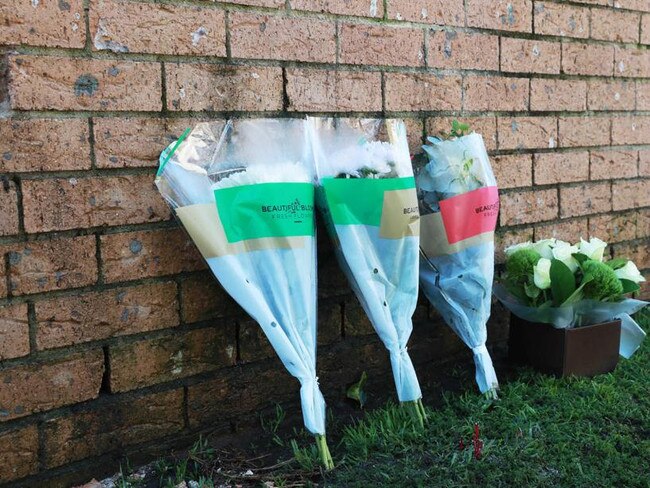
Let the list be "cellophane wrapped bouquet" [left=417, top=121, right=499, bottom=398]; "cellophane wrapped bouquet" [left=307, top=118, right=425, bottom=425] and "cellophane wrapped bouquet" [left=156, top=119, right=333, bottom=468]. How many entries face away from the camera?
0

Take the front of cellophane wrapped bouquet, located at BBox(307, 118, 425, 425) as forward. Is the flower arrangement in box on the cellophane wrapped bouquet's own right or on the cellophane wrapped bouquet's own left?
on the cellophane wrapped bouquet's own left

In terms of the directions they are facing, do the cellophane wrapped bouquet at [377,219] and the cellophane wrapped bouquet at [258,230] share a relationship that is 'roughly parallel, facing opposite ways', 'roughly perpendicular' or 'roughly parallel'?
roughly parallel

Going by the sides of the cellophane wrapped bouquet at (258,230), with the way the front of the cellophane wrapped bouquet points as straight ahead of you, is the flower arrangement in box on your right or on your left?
on your left

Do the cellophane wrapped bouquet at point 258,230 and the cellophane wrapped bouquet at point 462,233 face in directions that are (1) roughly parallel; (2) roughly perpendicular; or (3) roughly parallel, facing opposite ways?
roughly parallel

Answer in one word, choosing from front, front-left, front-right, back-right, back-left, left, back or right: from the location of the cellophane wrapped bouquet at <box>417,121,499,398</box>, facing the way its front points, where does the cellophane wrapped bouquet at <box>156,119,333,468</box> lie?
right

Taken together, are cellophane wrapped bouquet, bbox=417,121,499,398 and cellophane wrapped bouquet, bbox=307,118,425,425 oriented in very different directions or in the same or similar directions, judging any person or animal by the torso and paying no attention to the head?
same or similar directions

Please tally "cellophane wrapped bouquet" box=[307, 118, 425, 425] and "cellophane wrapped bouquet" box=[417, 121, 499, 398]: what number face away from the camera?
0

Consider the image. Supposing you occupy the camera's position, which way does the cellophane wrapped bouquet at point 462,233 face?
facing the viewer and to the right of the viewer

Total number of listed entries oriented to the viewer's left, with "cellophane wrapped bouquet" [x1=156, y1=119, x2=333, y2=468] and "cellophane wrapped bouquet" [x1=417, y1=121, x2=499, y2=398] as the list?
0
